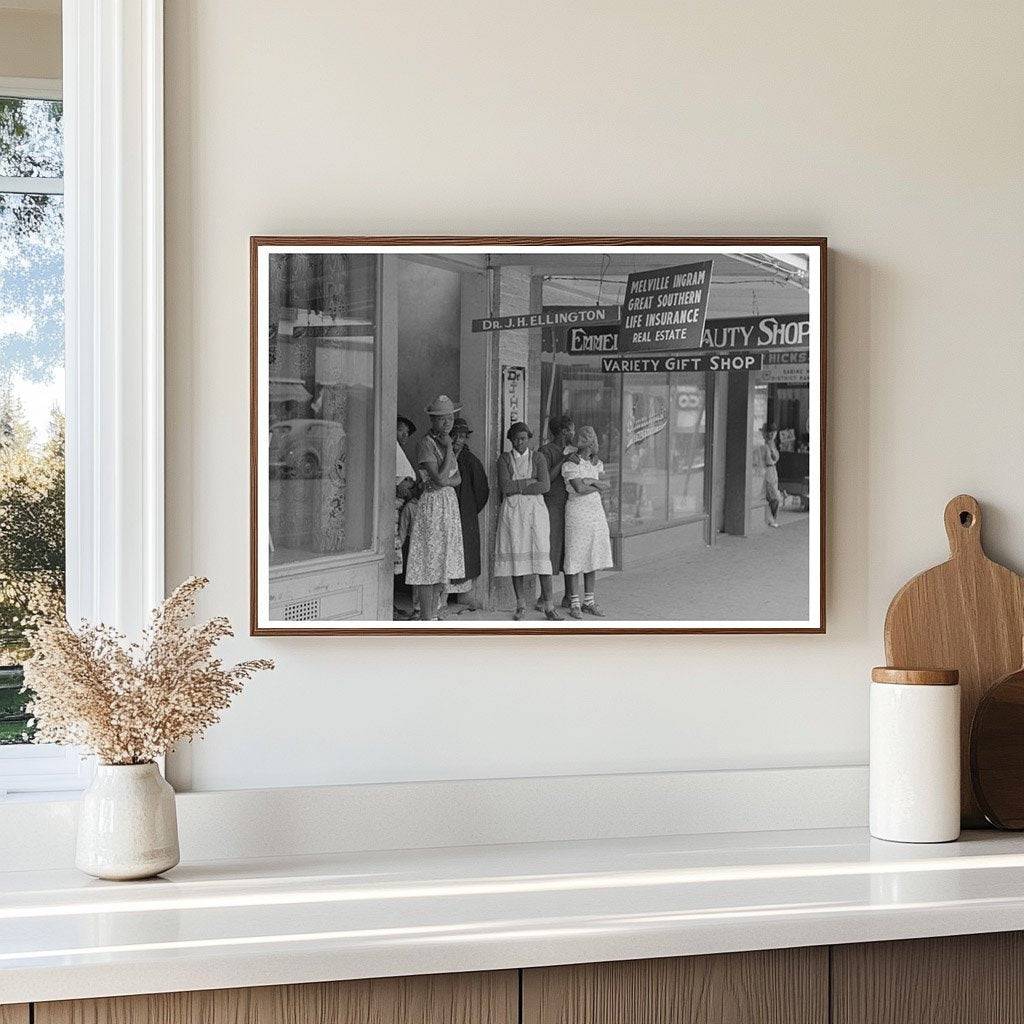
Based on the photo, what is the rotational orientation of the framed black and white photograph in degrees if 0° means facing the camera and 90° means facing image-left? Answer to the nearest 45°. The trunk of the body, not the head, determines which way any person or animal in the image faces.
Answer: approximately 0°
